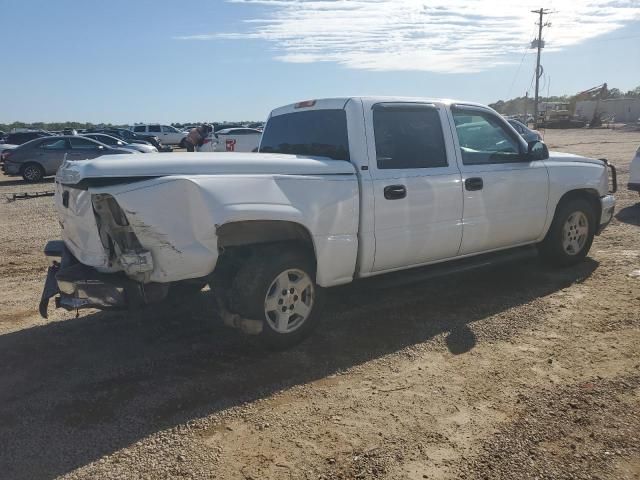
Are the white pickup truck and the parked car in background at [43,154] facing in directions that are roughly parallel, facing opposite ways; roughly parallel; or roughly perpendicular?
roughly parallel

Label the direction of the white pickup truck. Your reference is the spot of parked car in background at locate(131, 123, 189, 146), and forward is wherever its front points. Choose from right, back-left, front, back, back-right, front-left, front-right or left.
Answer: right

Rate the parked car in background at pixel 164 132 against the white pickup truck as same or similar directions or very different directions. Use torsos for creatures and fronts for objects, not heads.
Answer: same or similar directions

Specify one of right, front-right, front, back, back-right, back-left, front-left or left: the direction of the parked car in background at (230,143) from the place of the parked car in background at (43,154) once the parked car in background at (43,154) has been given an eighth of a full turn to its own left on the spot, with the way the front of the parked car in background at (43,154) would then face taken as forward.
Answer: front-right

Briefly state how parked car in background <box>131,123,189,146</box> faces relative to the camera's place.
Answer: facing to the right of the viewer

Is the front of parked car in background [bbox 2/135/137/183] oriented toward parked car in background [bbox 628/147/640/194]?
no

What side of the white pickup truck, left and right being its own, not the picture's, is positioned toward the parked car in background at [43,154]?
left

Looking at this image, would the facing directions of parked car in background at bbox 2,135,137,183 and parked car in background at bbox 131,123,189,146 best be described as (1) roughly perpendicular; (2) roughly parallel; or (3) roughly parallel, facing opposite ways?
roughly parallel

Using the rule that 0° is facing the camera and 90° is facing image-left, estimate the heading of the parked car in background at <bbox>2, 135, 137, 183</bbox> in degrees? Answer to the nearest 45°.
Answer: approximately 270°

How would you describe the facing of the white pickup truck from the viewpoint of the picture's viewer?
facing away from the viewer and to the right of the viewer
